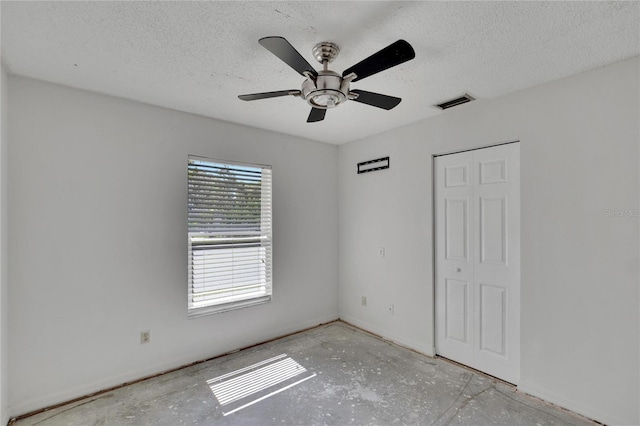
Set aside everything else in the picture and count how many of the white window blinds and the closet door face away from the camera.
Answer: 0

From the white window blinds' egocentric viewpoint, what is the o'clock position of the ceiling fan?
The ceiling fan is roughly at 1 o'clock from the white window blinds.

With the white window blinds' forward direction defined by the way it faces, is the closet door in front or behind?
in front

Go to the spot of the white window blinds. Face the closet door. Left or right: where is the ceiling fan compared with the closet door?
right

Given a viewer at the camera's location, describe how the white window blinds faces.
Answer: facing the viewer and to the right of the viewer

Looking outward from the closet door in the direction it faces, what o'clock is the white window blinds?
The white window blinds is roughly at 1 o'clock from the closet door.

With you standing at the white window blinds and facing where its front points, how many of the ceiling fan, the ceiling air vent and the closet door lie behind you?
0

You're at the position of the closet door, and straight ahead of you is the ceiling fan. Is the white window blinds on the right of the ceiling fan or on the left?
right

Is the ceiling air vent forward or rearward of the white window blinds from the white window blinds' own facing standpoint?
forward
